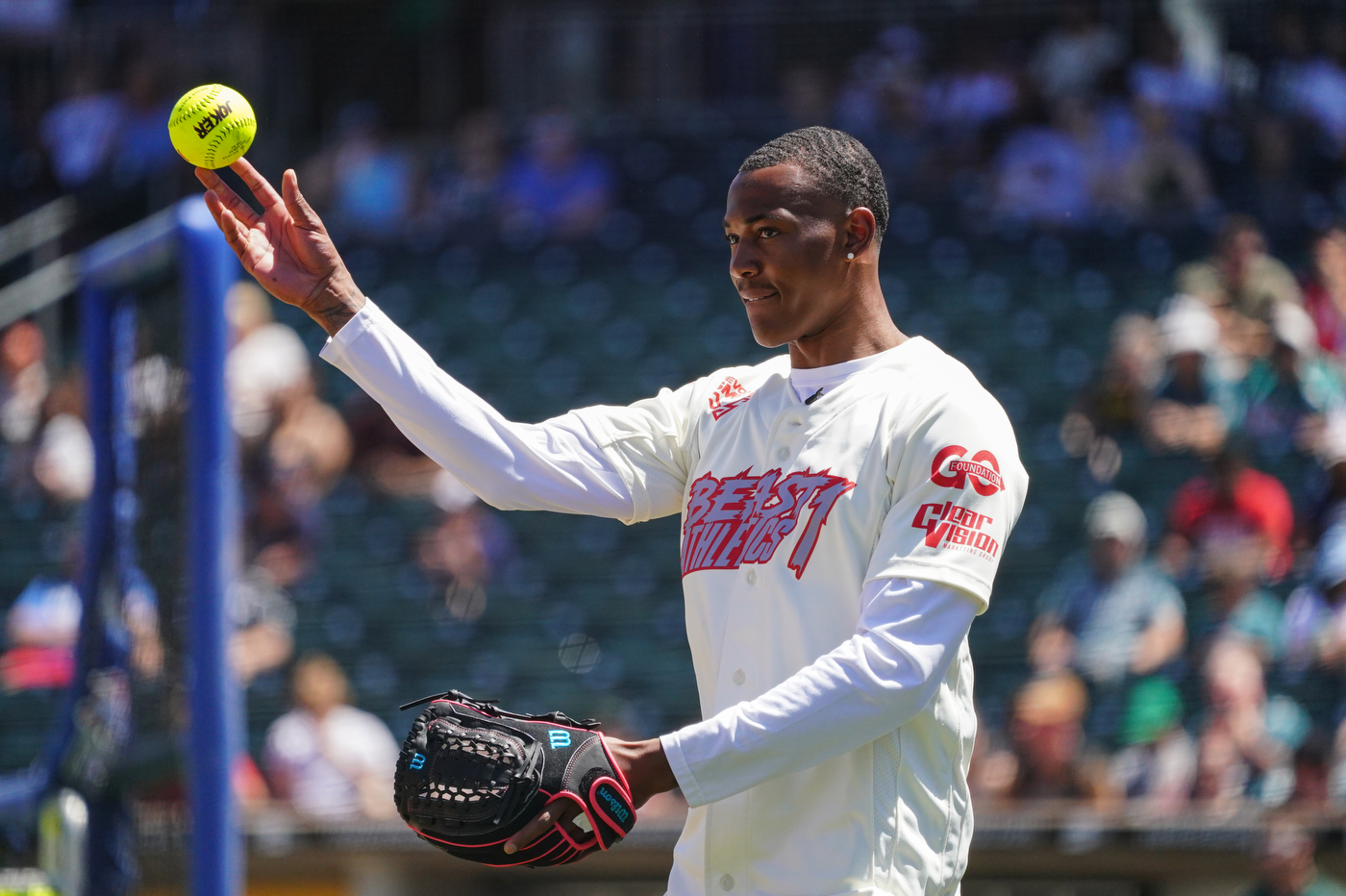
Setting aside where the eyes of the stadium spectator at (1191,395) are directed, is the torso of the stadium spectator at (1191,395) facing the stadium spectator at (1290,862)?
yes

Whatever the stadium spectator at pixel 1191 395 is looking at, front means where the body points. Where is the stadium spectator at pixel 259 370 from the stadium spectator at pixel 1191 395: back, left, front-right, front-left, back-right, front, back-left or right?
right

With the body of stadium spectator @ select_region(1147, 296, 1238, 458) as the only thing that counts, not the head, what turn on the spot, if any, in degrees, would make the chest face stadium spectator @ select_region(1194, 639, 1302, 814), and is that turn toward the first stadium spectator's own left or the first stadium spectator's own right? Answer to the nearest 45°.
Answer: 0° — they already face them

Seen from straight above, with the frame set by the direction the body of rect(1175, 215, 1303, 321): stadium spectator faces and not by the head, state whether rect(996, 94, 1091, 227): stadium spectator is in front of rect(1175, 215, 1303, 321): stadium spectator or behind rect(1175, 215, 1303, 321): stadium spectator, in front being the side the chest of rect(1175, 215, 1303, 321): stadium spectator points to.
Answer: behind

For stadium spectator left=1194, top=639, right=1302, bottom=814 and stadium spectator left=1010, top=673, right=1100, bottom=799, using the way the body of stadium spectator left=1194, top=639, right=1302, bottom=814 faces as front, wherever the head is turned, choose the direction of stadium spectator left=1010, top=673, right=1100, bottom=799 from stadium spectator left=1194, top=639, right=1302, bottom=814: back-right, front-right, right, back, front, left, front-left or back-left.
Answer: right

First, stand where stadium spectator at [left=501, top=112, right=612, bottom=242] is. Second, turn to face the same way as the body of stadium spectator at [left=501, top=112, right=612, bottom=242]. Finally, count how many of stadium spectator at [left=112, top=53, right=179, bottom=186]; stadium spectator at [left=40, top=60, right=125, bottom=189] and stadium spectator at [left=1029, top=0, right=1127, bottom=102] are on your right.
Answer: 2

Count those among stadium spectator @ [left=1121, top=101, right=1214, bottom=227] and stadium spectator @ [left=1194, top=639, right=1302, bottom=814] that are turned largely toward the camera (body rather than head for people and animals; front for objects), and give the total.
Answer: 2

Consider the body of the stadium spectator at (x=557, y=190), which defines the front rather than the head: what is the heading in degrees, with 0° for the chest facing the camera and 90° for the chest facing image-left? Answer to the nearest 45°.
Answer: approximately 0°

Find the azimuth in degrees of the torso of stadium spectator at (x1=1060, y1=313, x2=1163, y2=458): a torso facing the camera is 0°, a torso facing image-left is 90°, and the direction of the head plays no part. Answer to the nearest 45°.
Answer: approximately 45°
